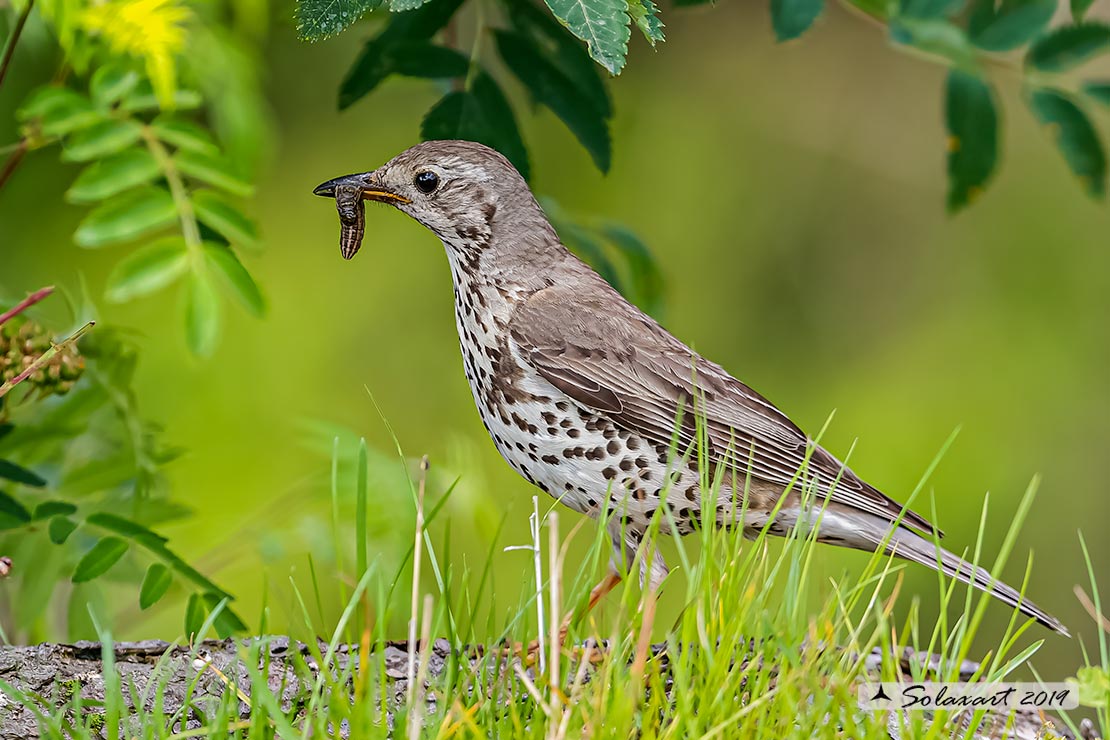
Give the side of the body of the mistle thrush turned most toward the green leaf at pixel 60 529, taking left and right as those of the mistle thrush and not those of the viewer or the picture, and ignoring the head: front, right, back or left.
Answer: front

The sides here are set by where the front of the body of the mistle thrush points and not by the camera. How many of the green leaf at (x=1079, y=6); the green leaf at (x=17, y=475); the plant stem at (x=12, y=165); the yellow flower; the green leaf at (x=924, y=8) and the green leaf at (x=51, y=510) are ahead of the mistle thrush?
4

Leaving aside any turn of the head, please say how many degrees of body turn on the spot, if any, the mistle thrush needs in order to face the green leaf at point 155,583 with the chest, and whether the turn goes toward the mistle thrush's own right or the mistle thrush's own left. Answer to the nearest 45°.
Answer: approximately 45° to the mistle thrush's own left

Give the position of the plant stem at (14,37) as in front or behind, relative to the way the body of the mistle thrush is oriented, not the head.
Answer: in front

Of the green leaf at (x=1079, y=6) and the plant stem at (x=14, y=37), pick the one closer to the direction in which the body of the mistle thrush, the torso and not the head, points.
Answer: the plant stem

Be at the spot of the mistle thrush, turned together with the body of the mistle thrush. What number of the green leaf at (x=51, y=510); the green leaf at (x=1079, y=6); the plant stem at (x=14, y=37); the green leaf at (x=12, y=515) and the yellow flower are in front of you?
4

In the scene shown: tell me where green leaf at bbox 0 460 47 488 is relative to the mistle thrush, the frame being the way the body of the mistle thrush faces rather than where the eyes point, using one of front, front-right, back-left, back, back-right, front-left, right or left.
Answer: front

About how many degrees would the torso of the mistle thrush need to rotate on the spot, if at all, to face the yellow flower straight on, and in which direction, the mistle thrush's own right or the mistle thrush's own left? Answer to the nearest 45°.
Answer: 0° — it already faces it

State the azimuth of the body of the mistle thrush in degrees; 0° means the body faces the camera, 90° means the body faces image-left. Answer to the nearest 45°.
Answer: approximately 90°

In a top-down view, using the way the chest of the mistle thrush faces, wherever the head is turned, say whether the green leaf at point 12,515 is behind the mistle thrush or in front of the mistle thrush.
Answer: in front

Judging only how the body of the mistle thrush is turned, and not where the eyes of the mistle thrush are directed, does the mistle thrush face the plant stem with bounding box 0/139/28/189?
yes

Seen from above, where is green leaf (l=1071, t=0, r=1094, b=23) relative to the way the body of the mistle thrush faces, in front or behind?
behind
